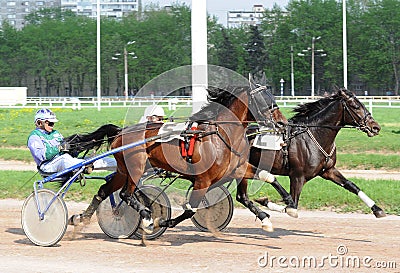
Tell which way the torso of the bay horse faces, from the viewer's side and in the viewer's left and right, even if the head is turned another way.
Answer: facing to the right of the viewer

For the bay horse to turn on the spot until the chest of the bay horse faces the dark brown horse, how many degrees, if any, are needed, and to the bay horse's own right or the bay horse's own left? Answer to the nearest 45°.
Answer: approximately 45° to the bay horse's own left

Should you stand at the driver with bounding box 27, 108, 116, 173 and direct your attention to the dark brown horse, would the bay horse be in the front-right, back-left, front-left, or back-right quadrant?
front-right

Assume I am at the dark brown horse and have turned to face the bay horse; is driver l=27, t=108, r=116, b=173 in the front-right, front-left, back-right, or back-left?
front-right

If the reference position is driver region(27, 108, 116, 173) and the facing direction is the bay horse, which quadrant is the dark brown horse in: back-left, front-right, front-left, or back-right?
front-left

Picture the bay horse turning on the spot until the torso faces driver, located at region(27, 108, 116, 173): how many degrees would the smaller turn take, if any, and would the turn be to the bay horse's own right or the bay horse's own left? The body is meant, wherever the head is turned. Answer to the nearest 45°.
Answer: approximately 180°

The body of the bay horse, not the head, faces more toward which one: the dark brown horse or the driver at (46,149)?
the dark brown horse

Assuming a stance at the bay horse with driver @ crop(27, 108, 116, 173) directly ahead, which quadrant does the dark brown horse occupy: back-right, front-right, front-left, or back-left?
back-right

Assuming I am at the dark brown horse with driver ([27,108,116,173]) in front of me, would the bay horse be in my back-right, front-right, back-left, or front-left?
front-left
